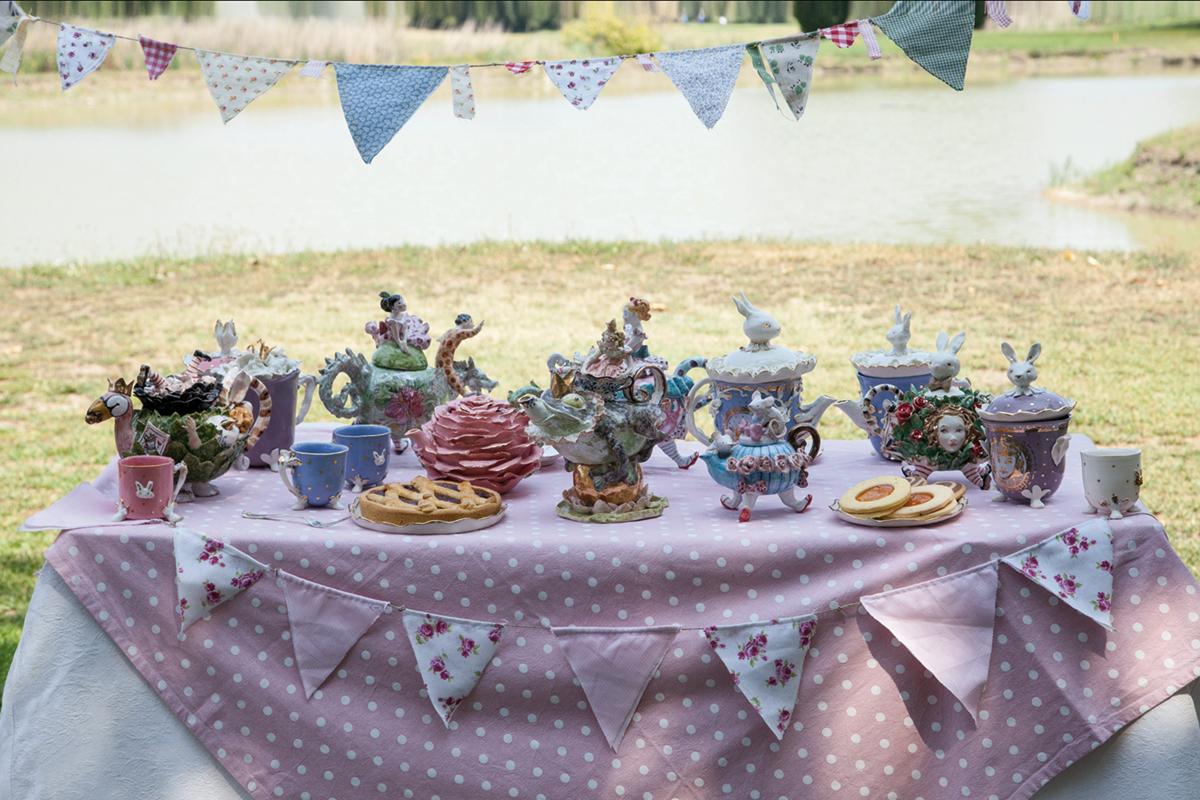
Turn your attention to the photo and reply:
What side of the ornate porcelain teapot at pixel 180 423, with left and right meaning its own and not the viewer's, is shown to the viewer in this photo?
left

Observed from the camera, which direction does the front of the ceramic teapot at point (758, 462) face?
facing to the left of the viewer

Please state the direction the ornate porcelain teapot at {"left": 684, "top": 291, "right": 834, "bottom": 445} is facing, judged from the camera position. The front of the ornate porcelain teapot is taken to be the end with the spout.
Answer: facing to the right of the viewer

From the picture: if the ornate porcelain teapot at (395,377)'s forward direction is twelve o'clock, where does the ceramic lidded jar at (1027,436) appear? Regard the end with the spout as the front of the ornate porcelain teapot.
The ceramic lidded jar is roughly at 1 o'clock from the ornate porcelain teapot.

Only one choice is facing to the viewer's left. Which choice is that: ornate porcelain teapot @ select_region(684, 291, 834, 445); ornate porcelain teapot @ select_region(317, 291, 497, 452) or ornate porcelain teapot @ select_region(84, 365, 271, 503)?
ornate porcelain teapot @ select_region(84, 365, 271, 503)

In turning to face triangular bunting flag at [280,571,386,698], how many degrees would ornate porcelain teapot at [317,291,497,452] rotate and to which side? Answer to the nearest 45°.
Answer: approximately 90° to its right

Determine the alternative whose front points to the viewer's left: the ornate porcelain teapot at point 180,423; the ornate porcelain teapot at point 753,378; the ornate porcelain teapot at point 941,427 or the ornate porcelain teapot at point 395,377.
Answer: the ornate porcelain teapot at point 180,423

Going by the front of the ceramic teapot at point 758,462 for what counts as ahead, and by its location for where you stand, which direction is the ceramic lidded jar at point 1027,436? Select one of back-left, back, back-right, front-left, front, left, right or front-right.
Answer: back
